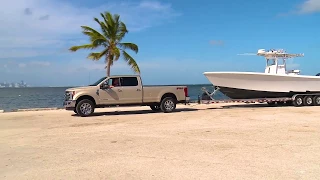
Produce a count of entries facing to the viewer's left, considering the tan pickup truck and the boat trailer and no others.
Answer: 2

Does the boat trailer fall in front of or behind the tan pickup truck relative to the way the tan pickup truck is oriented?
behind

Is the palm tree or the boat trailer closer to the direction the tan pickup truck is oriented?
the palm tree

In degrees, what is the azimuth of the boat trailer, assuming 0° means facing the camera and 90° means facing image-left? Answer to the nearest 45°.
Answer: approximately 90°

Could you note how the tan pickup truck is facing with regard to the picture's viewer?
facing to the left of the viewer

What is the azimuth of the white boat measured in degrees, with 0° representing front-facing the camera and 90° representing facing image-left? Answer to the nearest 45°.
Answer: approximately 90°
